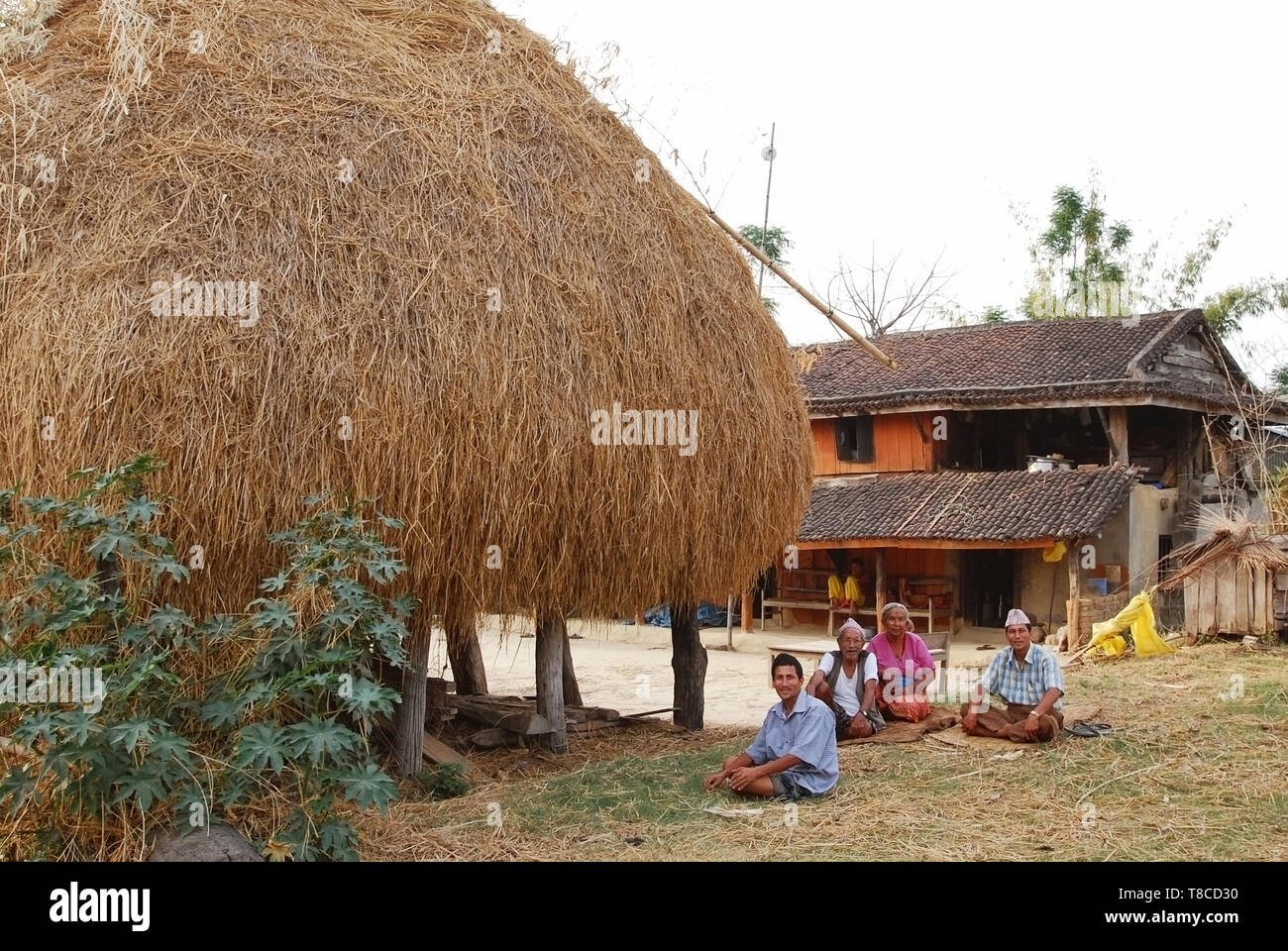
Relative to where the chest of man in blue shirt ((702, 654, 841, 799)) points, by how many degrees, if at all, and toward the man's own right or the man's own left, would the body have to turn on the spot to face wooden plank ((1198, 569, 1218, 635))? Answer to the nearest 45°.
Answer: approximately 180°

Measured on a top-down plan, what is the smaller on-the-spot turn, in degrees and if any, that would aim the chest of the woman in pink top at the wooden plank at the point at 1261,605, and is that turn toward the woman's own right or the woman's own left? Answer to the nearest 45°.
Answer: approximately 135° to the woman's own left

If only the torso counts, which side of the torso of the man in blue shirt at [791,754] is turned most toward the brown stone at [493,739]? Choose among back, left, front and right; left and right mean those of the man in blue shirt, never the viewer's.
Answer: right

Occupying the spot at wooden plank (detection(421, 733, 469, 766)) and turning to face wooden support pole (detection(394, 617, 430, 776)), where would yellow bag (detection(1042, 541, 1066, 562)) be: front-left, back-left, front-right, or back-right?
back-left

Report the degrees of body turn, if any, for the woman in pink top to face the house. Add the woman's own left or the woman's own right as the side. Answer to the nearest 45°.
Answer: approximately 180°

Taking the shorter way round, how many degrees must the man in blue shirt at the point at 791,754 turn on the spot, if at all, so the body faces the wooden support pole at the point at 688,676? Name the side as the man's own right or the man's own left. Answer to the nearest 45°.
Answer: approximately 135° to the man's own right

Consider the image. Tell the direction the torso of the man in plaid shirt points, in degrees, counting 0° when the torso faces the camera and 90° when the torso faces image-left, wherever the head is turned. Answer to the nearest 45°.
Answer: approximately 45°

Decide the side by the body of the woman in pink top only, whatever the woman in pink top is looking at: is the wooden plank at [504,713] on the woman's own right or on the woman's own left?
on the woman's own right

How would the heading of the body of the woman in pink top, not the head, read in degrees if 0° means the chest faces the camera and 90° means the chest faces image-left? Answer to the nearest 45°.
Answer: approximately 0°

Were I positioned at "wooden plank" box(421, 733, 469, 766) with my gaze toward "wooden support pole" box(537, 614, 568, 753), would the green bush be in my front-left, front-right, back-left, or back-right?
back-right
